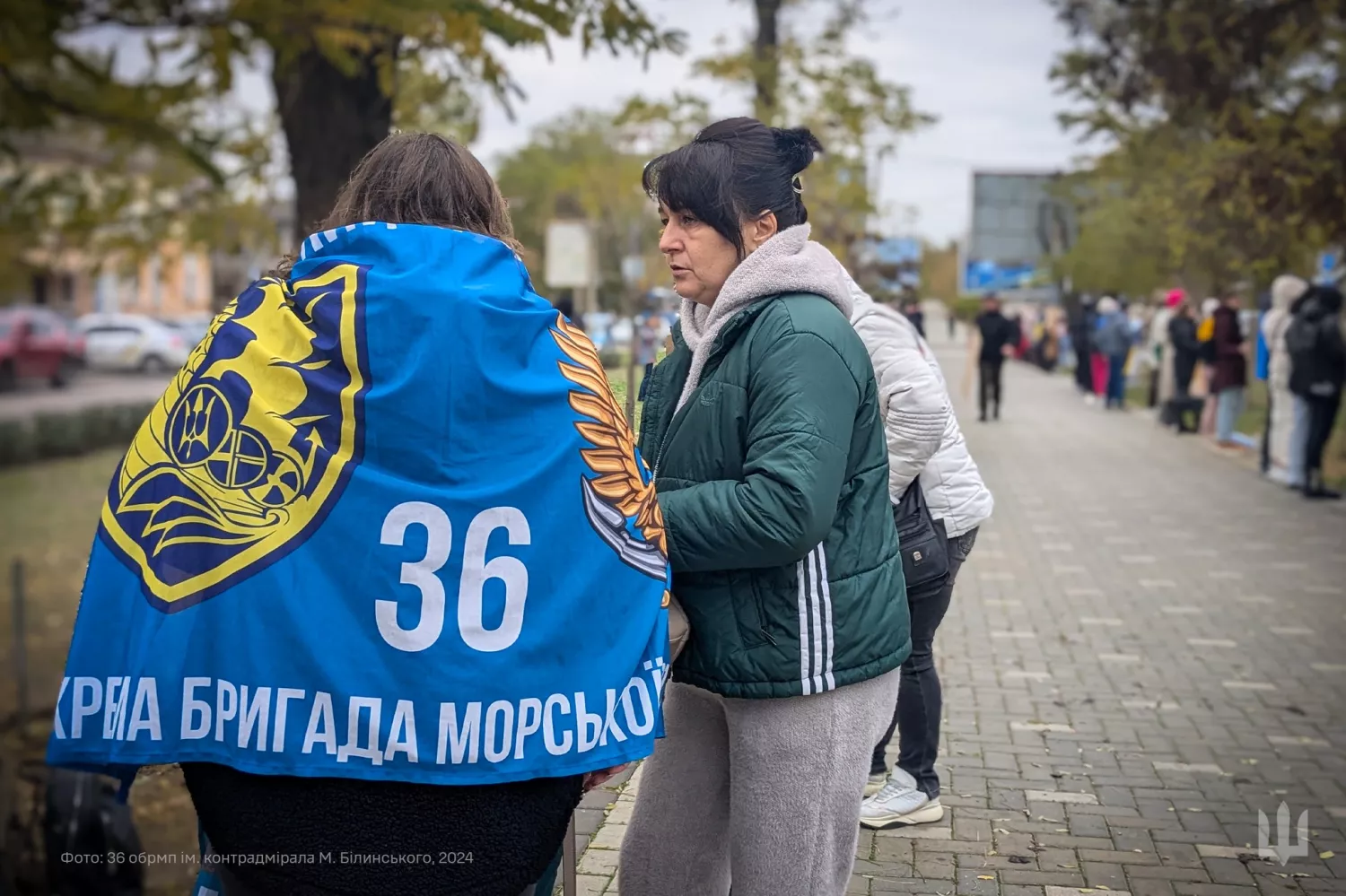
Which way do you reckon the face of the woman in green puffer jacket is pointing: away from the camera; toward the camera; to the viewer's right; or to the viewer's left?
to the viewer's left

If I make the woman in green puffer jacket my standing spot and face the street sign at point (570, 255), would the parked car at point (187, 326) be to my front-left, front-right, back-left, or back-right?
front-left

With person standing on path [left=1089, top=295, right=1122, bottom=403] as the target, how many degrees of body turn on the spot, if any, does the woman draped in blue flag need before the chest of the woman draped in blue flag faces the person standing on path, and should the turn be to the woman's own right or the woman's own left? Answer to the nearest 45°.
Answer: approximately 45° to the woman's own right

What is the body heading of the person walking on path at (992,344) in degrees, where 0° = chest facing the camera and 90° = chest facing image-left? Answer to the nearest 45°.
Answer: approximately 0°

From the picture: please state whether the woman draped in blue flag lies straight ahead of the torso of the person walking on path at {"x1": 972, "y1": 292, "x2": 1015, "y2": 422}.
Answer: yes

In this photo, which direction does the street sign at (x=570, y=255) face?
toward the camera

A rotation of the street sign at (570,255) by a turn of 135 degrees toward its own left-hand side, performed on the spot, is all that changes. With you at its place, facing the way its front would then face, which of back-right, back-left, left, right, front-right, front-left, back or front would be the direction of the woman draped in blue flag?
back-right

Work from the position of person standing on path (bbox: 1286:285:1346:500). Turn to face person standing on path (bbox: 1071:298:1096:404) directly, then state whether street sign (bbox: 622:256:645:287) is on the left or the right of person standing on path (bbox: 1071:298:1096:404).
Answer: left

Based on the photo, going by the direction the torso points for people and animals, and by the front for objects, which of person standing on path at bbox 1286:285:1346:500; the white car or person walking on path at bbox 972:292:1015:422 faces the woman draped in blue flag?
person walking on path at bbox 972:292:1015:422

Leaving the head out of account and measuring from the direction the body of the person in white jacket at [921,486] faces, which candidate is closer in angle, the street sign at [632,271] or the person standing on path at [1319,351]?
the street sign

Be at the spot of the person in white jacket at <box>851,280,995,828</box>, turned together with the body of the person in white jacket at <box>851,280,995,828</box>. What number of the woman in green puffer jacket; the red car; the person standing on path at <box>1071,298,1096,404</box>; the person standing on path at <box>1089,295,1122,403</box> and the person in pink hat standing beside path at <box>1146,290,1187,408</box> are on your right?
3

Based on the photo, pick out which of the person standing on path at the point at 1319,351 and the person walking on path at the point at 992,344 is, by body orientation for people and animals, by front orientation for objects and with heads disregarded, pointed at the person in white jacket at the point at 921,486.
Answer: the person walking on path at the point at 992,344

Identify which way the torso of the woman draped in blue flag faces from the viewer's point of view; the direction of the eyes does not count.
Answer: away from the camera
